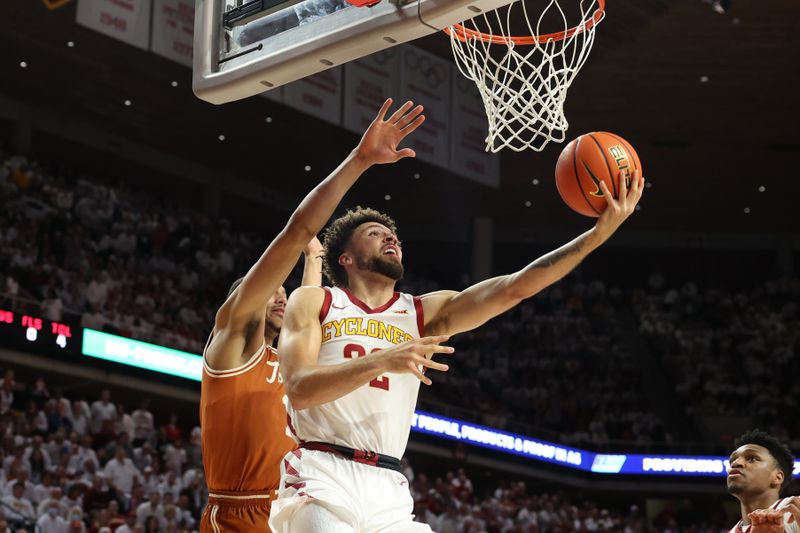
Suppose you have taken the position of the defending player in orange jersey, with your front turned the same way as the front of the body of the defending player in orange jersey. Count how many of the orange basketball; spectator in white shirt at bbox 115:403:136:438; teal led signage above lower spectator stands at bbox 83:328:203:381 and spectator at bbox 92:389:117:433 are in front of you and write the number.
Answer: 1

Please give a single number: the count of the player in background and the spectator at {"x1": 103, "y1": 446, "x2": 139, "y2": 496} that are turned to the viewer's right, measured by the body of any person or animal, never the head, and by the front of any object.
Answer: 0

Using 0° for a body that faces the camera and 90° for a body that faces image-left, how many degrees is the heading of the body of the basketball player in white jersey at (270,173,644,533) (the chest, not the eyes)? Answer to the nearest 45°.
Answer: approximately 315°

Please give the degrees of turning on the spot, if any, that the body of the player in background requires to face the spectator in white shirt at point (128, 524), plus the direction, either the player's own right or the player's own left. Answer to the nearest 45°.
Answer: approximately 90° to the player's own right

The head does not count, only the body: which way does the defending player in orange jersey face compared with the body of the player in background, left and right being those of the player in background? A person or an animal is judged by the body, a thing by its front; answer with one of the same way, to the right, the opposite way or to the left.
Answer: to the left

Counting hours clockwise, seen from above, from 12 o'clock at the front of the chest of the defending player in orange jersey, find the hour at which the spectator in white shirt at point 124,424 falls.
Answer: The spectator in white shirt is roughly at 7 o'clock from the defending player in orange jersey.

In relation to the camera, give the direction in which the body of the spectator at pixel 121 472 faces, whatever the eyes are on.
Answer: toward the camera

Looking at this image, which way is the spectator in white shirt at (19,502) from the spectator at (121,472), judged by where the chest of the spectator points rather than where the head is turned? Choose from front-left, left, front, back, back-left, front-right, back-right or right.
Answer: front-right

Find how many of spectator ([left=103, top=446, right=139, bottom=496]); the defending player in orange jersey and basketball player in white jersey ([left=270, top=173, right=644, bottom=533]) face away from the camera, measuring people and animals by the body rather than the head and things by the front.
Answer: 0

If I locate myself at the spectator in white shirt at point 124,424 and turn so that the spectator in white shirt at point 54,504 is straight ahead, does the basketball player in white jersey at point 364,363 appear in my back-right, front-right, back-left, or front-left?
front-left

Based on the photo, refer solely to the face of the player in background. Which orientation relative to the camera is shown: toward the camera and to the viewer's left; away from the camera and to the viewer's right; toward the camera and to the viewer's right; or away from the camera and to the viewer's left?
toward the camera and to the viewer's left
